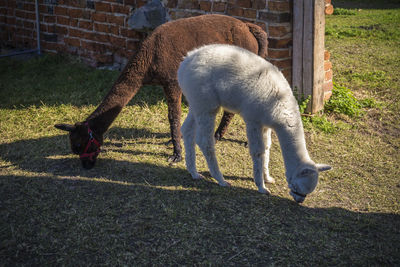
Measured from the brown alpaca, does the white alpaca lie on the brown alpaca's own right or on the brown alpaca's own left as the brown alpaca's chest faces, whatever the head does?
on the brown alpaca's own left

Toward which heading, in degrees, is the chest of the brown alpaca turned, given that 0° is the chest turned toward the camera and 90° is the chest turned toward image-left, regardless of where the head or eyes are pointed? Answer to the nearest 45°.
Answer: approximately 90°
